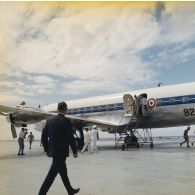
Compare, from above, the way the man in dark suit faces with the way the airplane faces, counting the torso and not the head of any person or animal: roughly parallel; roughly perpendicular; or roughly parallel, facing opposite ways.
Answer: roughly perpendicular

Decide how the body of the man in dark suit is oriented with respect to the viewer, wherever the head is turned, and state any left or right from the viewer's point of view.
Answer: facing away from the viewer and to the right of the viewer
